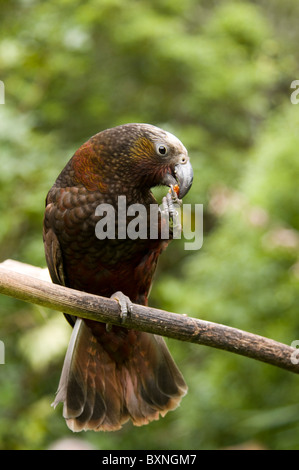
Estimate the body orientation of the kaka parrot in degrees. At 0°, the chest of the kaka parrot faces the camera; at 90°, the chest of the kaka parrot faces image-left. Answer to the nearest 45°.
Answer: approximately 315°
